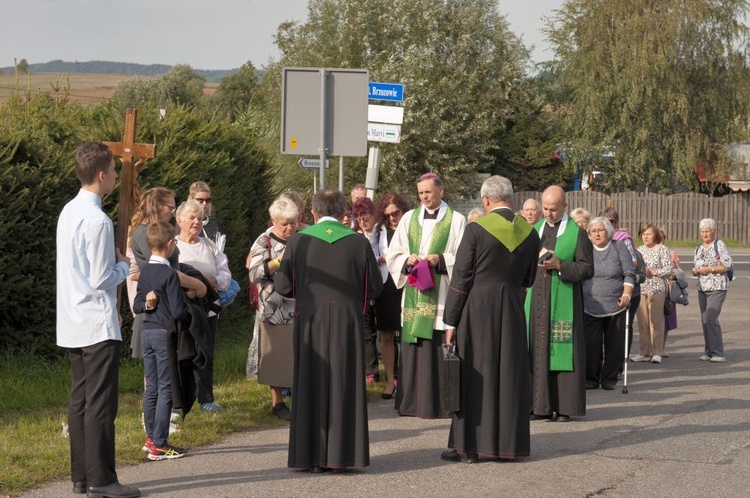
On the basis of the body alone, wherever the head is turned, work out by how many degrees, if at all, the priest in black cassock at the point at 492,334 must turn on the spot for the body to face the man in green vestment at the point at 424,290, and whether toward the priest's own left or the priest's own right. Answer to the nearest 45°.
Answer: approximately 45° to the priest's own right

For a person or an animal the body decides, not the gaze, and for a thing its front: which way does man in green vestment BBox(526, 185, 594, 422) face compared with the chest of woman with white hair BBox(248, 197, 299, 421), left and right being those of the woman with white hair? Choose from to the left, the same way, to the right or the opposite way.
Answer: to the right

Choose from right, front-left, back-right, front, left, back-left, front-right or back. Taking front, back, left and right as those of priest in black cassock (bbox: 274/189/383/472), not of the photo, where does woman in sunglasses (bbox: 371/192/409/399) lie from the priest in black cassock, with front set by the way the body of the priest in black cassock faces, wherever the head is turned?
front

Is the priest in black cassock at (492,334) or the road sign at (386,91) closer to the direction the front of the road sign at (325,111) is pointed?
the road sign

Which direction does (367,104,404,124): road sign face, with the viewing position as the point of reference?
facing the viewer

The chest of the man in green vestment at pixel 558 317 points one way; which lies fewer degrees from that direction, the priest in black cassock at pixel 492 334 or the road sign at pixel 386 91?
the priest in black cassock

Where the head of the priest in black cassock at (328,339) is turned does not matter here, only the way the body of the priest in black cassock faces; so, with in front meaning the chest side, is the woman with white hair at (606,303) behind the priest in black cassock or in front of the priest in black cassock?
in front

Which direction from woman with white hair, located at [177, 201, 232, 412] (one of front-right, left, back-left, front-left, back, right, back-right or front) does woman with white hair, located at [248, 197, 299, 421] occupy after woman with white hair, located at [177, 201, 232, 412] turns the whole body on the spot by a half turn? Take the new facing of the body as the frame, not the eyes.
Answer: right

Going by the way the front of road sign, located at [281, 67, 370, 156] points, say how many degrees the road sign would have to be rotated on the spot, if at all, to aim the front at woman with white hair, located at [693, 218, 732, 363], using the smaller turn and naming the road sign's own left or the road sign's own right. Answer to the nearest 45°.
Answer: approximately 90° to the road sign's own right

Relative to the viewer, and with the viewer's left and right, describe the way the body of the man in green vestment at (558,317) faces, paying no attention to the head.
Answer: facing the viewer and to the left of the viewer

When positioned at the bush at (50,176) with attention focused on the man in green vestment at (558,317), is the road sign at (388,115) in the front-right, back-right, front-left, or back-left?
front-left

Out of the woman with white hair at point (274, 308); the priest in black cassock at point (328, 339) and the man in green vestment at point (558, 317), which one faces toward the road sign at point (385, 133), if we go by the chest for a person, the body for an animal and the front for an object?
the priest in black cassock

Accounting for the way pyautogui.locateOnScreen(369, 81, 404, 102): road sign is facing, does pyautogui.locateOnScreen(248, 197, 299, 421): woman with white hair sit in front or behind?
in front

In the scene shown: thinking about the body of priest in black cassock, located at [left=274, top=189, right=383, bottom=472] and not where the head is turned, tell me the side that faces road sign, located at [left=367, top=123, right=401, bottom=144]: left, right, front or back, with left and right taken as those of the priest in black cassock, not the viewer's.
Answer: front

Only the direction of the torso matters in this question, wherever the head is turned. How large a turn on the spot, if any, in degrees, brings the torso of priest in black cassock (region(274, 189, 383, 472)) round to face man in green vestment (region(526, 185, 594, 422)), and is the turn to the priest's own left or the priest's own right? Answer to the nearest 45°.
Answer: approximately 45° to the priest's own right

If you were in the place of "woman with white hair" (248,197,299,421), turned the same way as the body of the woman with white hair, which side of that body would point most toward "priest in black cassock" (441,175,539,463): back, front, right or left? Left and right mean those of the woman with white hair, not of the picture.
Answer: front

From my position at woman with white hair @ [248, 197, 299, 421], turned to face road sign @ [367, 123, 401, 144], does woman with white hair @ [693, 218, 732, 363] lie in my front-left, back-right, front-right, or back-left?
front-right

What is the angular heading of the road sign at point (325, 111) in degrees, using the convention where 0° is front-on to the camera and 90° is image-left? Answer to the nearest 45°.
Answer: approximately 180°
